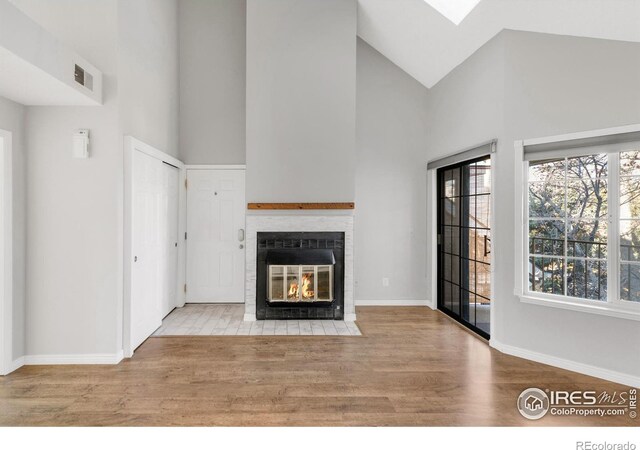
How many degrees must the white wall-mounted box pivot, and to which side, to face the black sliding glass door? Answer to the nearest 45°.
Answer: approximately 90° to its left

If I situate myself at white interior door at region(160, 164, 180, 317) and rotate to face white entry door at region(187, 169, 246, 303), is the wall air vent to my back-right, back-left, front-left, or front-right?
back-right

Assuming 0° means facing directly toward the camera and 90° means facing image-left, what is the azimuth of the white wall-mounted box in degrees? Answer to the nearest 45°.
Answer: approximately 0°

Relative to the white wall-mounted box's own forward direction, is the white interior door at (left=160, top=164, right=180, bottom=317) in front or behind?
behind

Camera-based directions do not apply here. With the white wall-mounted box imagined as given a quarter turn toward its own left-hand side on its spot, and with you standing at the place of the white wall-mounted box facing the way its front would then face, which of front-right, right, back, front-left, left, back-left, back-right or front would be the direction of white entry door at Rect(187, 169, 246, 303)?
front-left
